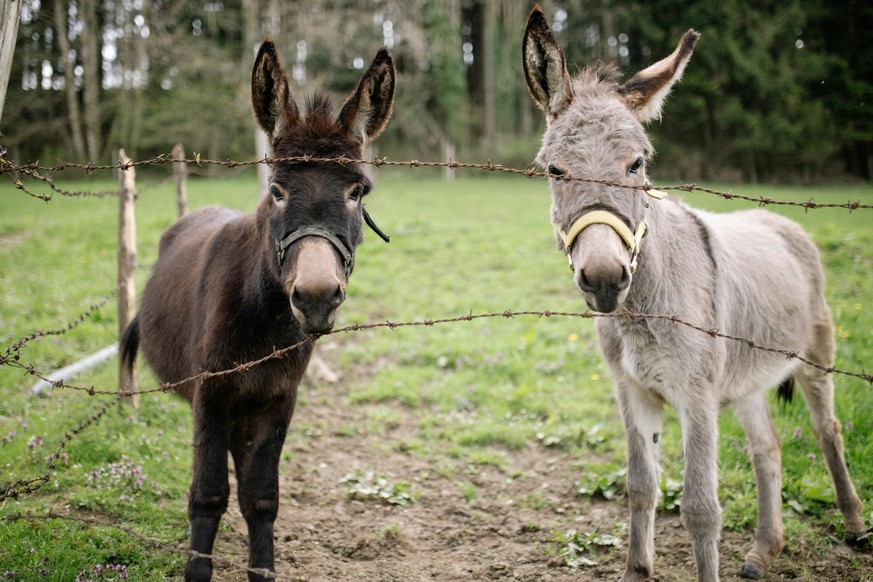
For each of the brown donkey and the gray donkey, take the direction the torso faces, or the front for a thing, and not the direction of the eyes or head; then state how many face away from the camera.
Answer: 0

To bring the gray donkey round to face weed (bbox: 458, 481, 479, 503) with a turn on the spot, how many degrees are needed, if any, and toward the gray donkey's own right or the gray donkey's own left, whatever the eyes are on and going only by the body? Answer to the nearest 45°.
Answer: approximately 90° to the gray donkey's own right

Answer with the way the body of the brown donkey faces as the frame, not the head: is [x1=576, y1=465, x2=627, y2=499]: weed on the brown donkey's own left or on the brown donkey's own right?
on the brown donkey's own left

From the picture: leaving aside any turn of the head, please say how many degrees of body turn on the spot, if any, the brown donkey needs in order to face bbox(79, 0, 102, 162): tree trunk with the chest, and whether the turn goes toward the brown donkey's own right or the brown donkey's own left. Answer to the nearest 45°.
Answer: approximately 135° to the brown donkey's own left

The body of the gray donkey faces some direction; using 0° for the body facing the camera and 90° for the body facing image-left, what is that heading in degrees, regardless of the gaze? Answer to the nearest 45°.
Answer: approximately 45°

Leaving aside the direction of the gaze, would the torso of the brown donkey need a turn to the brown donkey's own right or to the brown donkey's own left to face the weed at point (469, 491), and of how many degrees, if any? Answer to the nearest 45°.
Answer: approximately 90° to the brown donkey's own left

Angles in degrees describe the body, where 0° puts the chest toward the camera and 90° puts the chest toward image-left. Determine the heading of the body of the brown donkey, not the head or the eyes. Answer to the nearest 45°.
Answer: approximately 315°
